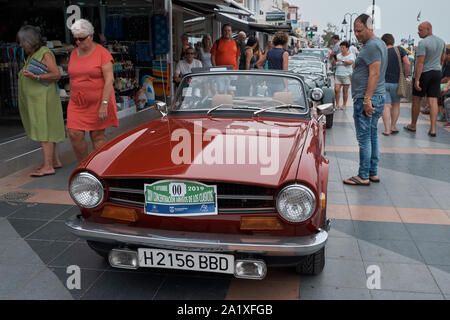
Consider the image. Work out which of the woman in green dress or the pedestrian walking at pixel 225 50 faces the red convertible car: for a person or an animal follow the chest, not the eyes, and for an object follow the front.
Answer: the pedestrian walking

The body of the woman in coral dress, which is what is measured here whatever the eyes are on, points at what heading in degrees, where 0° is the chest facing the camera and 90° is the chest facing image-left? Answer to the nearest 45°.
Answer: approximately 45°

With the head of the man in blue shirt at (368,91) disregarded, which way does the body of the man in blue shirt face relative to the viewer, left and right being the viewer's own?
facing to the left of the viewer

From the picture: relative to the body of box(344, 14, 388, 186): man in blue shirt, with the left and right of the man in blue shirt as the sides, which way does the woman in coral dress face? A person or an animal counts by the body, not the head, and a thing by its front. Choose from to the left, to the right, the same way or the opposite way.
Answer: to the left

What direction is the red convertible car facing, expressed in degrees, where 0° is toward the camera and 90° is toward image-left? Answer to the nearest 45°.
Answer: approximately 0°
